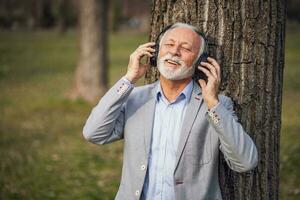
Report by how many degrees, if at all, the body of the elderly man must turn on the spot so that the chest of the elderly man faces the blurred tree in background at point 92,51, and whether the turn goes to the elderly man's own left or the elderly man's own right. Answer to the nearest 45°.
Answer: approximately 180°

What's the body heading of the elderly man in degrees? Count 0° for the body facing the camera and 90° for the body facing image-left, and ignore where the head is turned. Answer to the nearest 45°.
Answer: approximately 0°

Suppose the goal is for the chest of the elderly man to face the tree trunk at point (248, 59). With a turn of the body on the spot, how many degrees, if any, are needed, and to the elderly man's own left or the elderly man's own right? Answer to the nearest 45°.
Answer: approximately 135° to the elderly man's own left
